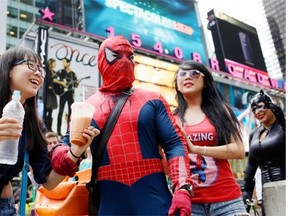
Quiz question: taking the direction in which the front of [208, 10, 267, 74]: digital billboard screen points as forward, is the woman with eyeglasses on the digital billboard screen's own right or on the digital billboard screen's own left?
on the digital billboard screen's own right

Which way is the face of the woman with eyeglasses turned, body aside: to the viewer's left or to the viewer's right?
to the viewer's right

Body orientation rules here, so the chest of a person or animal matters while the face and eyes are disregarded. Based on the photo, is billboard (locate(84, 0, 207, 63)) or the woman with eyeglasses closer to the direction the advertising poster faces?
the woman with eyeglasses

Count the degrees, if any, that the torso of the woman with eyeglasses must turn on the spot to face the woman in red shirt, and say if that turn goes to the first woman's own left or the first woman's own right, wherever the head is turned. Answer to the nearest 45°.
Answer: approximately 45° to the first woman's own left

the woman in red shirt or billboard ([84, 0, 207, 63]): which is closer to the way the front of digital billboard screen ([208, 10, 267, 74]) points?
the woman in red shirt

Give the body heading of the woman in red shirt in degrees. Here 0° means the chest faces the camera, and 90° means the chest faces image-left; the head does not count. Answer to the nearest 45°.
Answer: approximately 45°

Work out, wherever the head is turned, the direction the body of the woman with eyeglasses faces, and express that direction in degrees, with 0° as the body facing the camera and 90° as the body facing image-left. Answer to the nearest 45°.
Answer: approximately 315°

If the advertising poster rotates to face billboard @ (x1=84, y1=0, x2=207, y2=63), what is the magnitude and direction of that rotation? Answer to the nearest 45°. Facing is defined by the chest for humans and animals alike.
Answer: approximately 90° to its left

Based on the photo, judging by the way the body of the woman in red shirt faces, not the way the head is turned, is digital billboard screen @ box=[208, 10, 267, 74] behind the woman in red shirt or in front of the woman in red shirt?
behind

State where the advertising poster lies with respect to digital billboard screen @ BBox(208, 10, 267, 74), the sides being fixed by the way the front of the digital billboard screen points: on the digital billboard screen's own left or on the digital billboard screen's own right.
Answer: on the digital billboard screen's own right
